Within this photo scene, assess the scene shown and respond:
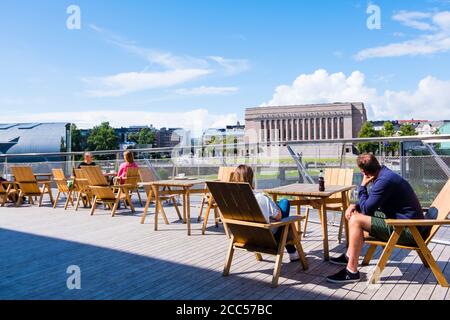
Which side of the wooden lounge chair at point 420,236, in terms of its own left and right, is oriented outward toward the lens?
left

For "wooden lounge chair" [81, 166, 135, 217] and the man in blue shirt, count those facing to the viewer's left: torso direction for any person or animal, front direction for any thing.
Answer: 1

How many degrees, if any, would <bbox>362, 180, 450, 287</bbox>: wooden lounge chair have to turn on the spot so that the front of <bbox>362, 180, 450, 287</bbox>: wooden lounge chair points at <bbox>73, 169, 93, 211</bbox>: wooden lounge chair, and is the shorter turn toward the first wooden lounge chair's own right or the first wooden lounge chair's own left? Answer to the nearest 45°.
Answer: approximately 45° to the first wooden lounge chair's own right

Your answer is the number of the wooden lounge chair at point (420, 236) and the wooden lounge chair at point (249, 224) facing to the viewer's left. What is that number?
1

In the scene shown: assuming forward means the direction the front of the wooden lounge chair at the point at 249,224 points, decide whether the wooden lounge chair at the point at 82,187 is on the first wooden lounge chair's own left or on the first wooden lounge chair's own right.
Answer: on the first wooden lounge chair's own left

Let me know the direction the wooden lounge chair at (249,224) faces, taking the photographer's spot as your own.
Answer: facing away from the viewer and to the right of the viewer

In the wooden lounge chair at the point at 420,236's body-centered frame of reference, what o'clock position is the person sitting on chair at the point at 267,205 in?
The person sitting on chair is roughly at 12 o'clock from the wooden lounge chair.

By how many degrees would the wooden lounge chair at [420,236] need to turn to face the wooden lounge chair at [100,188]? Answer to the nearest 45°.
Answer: approximately 45° to its right

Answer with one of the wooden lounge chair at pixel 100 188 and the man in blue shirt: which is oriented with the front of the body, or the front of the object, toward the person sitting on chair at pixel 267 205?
the man in blue shirt

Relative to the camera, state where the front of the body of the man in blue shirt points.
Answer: to the viewer's left
